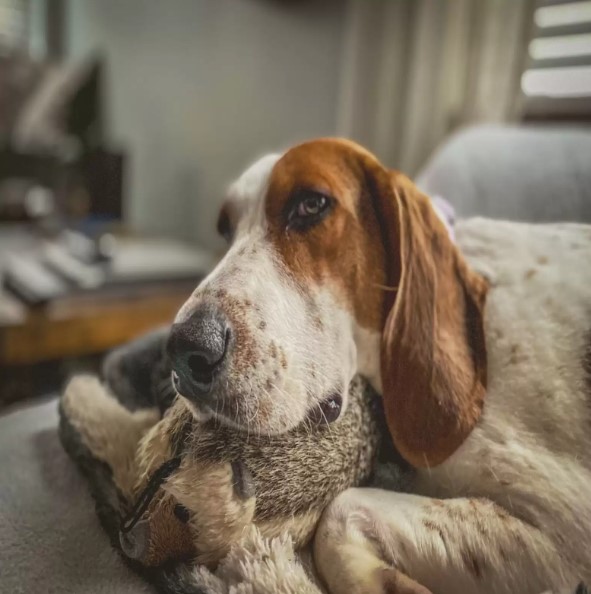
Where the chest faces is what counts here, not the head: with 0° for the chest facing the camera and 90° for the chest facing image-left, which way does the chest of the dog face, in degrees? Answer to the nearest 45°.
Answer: approximately 45°

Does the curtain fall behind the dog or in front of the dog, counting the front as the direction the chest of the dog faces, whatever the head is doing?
behind

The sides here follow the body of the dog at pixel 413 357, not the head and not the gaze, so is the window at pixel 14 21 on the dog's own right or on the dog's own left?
on the dog's own right

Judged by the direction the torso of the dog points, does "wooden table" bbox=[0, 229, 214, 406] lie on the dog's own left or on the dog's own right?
on the dog's own right

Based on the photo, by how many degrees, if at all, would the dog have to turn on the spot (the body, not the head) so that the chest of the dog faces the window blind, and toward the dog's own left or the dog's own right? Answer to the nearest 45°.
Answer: approximately 135° to the dog's own right
